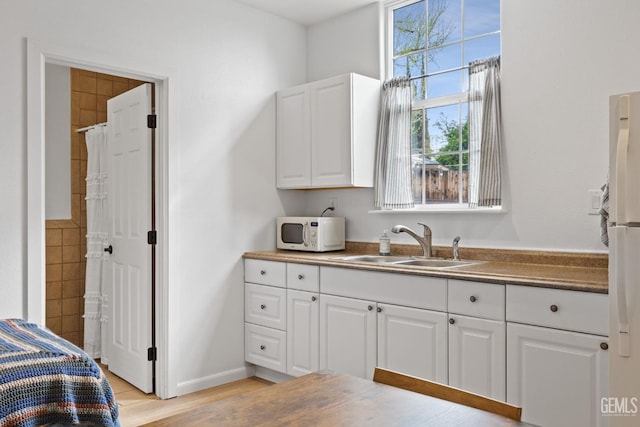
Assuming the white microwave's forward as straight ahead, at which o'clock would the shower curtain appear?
The shower curtain is roughly at 2 o'clock from the white microwave.

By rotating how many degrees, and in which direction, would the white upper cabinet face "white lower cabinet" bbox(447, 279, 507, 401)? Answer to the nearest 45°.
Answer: approximately 90° to its left

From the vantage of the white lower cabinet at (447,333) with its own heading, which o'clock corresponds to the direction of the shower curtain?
The shower curtain is roughly at 2 o'clock from the white lower cabinet.

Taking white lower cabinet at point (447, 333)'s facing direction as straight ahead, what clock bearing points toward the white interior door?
The white interior door is roughly at 2 o'clock from the white lower cabinet.

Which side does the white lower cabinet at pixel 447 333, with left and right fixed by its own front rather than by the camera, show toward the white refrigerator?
left

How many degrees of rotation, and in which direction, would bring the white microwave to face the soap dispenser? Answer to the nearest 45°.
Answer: approximately 90° to its left
